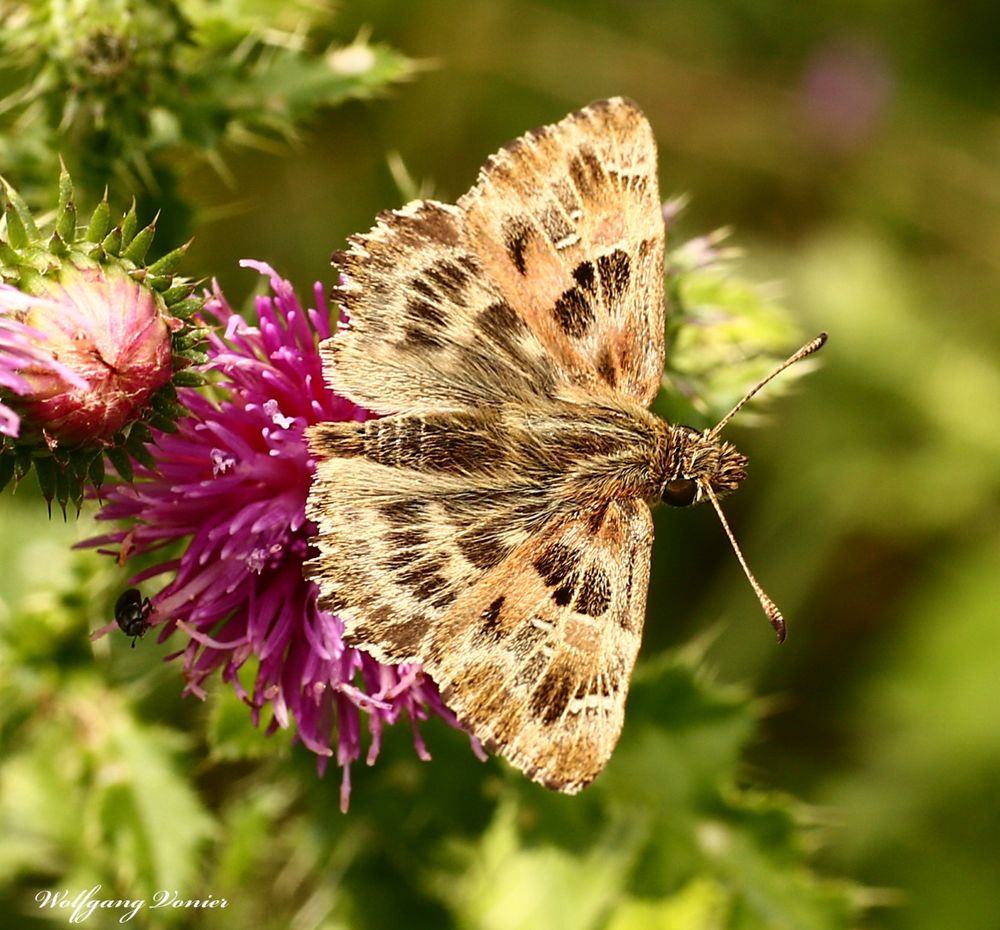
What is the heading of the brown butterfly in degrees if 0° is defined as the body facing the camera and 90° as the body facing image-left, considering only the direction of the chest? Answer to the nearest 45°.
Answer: approximately 270°

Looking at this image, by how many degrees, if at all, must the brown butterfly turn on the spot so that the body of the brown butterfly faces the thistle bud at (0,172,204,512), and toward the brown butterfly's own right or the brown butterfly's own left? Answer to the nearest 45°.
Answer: approximately 180°

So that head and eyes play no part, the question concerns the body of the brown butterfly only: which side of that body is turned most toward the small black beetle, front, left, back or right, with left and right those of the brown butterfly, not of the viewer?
back
